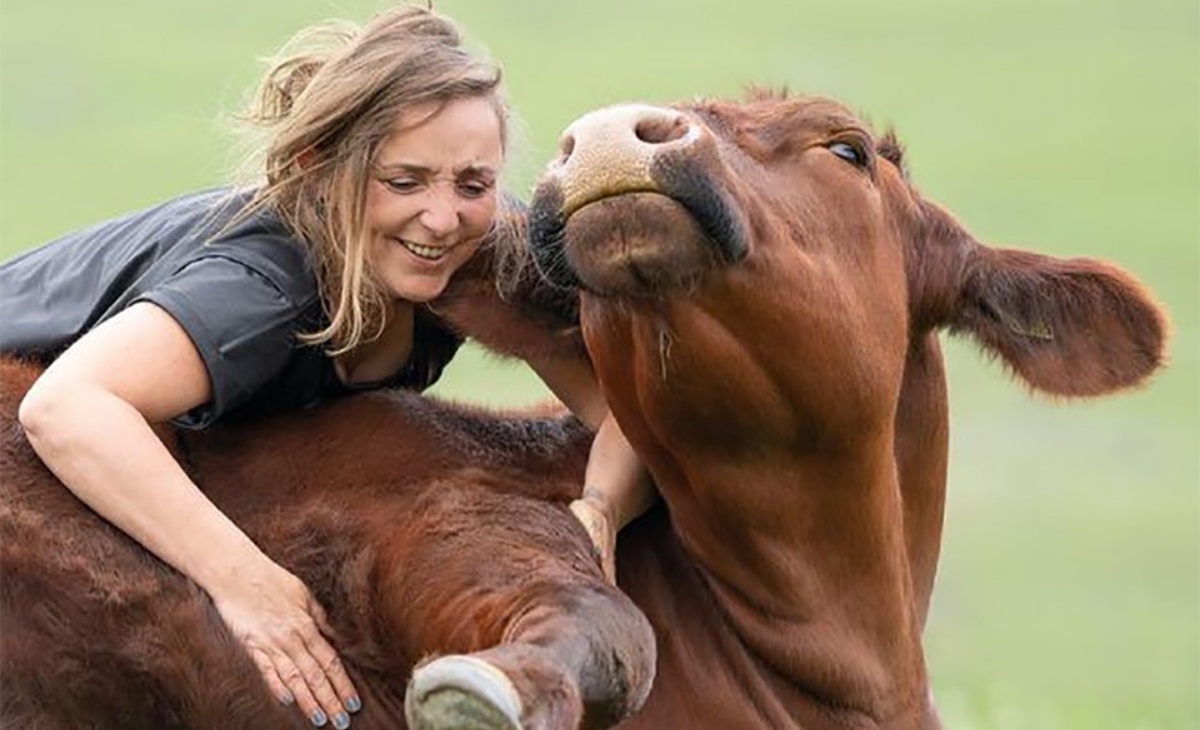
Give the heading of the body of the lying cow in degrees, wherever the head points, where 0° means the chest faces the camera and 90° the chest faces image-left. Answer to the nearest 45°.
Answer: approximately 315°
